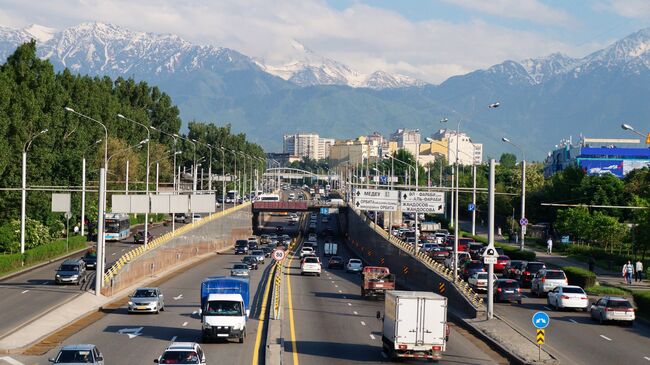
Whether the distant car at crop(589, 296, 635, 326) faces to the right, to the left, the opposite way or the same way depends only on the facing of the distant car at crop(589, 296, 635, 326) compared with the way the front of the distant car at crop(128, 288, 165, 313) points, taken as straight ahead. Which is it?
the opposite way

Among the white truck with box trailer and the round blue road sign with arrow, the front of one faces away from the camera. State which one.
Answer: the white truck with box trailer

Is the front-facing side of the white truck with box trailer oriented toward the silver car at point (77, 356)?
no

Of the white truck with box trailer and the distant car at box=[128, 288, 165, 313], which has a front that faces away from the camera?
the white truck with box trailer

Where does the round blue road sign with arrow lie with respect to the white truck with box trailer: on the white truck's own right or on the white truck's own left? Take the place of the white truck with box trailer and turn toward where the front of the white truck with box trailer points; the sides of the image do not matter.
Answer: on the white truck's own right

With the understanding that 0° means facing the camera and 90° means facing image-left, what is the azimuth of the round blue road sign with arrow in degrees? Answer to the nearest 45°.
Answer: approximately 0°

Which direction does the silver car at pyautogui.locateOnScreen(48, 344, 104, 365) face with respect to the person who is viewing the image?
facing the viewer

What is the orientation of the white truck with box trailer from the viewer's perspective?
away from the camera

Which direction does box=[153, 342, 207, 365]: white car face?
toward the camera

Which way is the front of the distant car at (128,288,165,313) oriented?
toward the camera

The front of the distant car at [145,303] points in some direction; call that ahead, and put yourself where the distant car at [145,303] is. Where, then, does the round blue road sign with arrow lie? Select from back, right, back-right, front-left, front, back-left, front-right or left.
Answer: front-left

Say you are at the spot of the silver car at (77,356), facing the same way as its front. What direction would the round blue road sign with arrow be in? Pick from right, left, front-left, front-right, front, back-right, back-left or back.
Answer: left

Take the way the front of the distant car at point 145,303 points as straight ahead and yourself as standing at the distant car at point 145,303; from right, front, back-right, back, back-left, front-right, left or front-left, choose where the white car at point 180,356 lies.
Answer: front

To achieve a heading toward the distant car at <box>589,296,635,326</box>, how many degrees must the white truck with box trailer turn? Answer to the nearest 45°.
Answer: approximately 45° to its right

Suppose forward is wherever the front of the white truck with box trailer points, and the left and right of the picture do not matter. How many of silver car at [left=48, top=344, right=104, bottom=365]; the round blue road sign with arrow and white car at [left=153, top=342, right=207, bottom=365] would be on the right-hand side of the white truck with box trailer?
1

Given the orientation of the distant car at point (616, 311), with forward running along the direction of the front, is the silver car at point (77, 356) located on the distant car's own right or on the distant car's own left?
on the distant car's own left

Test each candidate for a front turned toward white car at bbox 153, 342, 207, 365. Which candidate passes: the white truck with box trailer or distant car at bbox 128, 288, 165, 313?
distant car at bbox 128, 288, 165, 313

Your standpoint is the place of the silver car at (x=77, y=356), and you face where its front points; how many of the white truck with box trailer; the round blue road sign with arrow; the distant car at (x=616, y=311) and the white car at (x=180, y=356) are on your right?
0

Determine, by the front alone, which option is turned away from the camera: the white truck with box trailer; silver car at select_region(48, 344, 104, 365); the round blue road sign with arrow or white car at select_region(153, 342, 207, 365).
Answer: the white truck with box trailer

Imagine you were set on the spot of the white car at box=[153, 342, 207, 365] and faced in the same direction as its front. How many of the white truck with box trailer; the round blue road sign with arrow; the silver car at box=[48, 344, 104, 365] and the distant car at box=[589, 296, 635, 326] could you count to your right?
1
